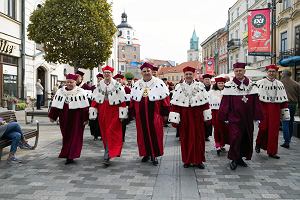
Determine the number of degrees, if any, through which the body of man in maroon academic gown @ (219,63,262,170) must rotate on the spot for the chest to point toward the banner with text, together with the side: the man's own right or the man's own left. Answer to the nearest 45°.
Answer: approximately 180°

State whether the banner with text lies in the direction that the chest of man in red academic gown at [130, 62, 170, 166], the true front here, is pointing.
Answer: no

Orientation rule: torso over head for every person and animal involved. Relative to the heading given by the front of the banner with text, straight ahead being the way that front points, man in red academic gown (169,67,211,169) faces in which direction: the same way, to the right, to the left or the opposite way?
the same way

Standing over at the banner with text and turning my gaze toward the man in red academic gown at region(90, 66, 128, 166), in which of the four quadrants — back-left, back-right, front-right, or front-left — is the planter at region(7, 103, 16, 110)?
front-right

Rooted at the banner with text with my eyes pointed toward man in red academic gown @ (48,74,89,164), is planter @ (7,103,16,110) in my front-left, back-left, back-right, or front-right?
front-right

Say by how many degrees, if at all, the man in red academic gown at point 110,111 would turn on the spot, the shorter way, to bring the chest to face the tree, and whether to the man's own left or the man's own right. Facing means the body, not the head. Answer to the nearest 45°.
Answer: approximately 180°

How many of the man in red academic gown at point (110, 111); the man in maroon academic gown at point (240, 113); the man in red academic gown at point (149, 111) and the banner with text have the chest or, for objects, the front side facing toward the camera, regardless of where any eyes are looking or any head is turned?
4

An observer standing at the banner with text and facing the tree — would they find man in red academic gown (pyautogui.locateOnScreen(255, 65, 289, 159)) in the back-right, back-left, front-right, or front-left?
front-left

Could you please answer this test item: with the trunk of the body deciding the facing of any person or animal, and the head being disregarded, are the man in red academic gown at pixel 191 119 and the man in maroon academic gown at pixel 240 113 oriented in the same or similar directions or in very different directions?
same or similar directions

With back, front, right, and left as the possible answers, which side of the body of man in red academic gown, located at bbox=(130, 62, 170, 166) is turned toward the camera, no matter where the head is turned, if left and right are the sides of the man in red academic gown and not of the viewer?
front

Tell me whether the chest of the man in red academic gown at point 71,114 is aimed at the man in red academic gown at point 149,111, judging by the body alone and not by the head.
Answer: no

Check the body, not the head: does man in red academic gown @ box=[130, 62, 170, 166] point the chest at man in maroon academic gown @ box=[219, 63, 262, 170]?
no

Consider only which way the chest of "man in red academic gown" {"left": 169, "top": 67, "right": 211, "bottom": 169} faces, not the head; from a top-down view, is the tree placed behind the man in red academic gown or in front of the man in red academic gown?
behind

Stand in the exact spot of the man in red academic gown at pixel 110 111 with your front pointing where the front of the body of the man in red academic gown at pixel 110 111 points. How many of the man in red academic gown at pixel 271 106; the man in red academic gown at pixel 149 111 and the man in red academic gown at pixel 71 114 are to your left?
2

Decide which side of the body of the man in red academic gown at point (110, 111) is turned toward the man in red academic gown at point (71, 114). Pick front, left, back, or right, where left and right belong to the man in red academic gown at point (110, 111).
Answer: right

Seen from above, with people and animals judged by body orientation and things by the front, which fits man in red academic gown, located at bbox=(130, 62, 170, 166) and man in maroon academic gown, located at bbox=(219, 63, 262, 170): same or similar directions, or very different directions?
same or similar directions

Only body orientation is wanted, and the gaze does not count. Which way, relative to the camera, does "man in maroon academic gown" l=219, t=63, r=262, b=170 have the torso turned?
toward the camera

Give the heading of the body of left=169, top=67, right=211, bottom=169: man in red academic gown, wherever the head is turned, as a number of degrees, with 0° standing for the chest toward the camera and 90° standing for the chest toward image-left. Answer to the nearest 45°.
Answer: approximately 0°
